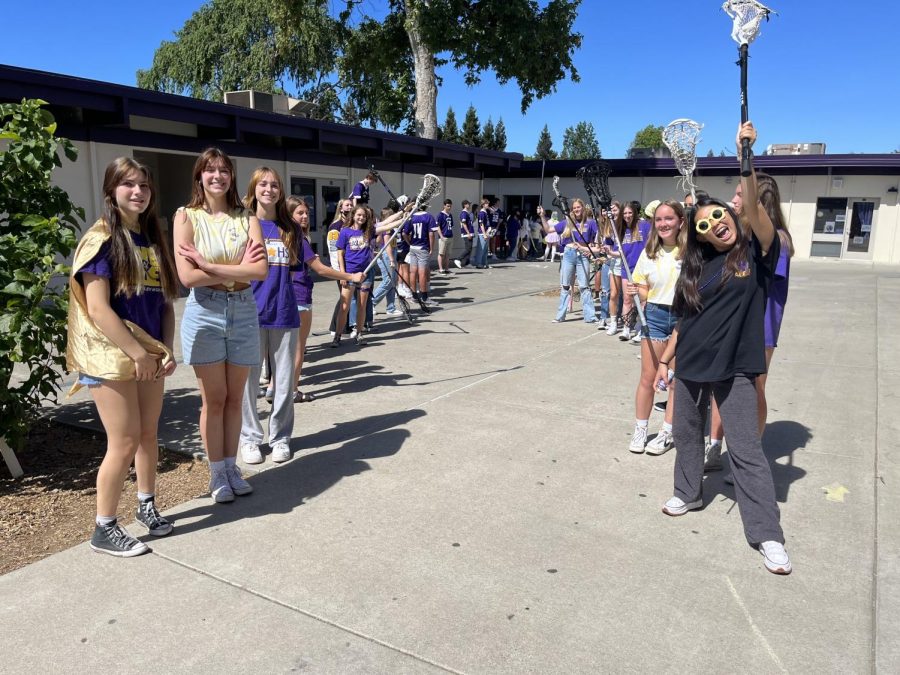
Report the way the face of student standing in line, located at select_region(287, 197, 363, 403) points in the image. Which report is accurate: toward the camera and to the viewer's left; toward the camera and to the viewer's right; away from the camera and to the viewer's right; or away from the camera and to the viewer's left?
toward the camera and to the viewer's right

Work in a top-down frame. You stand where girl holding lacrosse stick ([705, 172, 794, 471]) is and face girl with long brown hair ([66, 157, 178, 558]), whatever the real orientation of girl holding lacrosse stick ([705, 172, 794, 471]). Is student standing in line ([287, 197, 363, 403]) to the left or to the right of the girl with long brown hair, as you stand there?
right

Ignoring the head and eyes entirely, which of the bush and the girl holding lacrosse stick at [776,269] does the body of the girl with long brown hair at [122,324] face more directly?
the girl holding lacrosse stick

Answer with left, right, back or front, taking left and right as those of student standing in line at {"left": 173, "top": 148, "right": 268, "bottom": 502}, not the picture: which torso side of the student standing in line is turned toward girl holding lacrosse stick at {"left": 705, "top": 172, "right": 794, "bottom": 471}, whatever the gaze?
left

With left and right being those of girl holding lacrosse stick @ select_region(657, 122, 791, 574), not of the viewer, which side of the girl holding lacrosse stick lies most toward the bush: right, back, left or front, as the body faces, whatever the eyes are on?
right

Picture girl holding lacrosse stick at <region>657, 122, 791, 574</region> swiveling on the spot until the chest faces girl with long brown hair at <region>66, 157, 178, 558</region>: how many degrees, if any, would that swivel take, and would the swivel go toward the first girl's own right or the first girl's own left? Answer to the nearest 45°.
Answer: approximately 45° to the first girl's own right

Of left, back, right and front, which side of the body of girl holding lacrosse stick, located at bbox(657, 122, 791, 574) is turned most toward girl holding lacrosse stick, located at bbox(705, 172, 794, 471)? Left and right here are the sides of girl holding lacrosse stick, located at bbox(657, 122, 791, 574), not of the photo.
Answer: back
